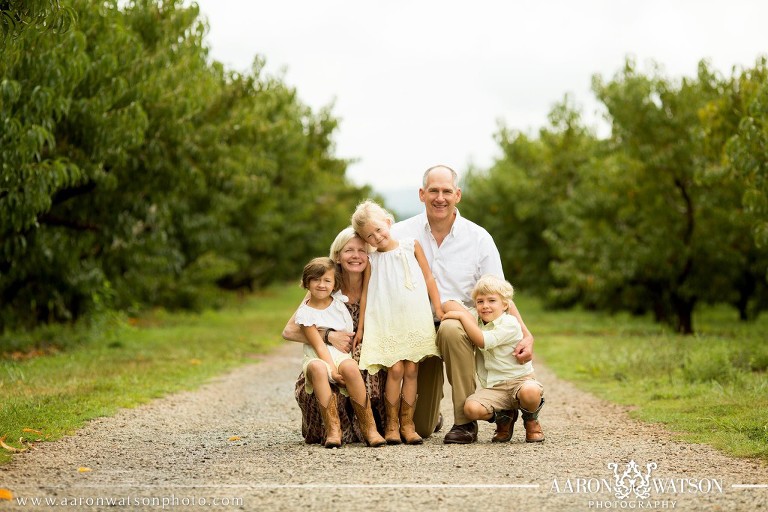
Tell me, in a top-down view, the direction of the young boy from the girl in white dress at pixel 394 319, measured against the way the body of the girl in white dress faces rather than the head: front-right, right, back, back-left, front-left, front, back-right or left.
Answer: left

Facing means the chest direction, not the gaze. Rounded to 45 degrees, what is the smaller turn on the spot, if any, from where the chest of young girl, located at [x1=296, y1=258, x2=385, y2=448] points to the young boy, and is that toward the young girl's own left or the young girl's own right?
approximately 90° to the young girl's own left

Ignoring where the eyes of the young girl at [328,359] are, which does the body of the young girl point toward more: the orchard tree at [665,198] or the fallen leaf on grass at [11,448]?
the fallen leaf on grass

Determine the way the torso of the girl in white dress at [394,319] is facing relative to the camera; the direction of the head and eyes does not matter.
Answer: toward the camera

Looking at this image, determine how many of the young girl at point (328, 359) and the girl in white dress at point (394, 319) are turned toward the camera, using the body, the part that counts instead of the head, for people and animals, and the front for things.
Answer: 2

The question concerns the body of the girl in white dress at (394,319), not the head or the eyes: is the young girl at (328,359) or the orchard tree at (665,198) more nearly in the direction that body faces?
the young girl

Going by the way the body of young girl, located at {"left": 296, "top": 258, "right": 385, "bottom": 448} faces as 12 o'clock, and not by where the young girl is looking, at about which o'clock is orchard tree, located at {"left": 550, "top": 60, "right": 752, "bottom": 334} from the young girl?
The orchard tree is roughly at 7 o'clock from the young girl.
